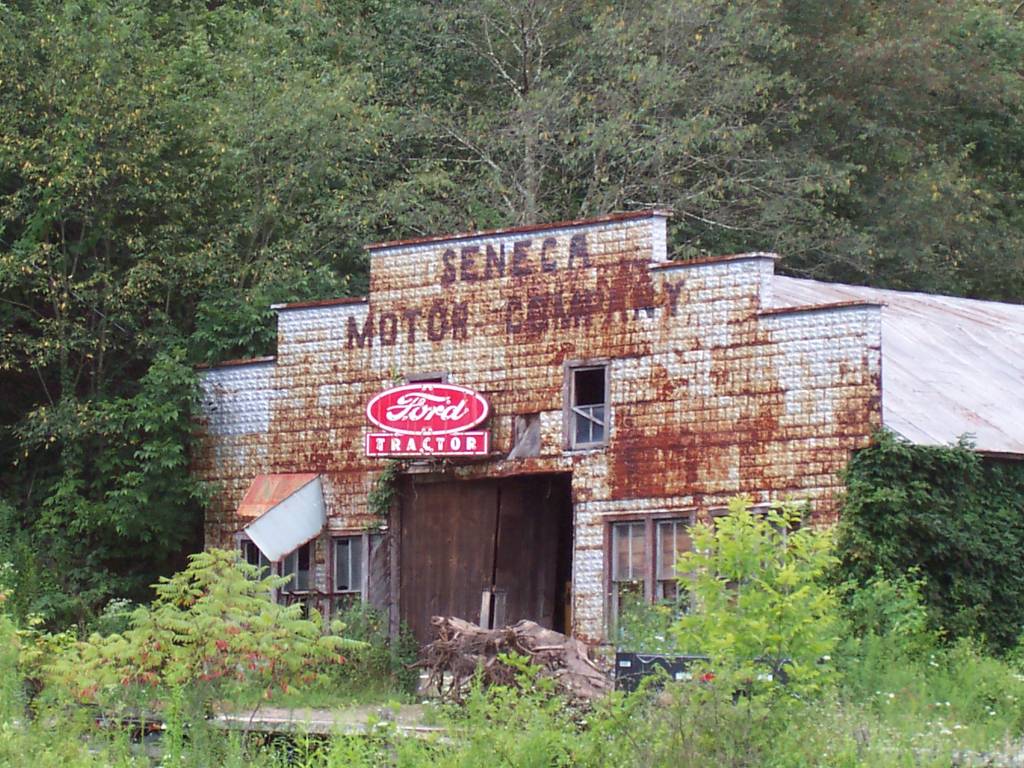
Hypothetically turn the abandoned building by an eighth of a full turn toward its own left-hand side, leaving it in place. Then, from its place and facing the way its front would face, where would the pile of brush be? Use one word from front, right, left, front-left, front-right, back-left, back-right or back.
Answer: front

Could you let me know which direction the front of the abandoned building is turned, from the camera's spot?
facing the viewer and to the left of the viewer

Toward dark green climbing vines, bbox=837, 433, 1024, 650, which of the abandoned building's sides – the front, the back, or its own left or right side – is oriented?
left

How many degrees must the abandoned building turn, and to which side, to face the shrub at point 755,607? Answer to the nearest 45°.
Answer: approximately 45° to its left

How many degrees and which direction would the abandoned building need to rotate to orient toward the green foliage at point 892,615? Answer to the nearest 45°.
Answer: approximately 90° to its left

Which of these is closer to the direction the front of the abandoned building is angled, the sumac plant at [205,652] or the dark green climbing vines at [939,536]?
the sumac plant
